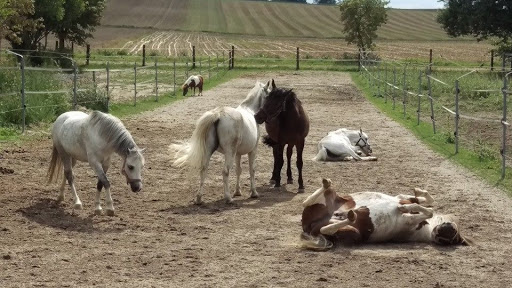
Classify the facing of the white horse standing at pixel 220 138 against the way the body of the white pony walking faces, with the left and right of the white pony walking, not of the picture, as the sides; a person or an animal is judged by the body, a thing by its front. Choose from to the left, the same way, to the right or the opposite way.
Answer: to the left

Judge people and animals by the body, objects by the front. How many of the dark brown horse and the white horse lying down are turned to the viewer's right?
1

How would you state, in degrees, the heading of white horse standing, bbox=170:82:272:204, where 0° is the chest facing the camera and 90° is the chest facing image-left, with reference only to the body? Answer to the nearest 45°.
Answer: approximately 225°

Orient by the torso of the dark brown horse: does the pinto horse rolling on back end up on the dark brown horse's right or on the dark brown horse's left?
on the dark brown horse's left

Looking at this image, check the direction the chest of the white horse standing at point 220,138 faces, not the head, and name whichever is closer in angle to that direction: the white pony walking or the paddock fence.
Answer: the paddock fence

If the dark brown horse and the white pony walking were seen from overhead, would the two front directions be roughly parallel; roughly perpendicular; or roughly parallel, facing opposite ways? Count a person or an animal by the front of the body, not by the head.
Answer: roughly perpendicular

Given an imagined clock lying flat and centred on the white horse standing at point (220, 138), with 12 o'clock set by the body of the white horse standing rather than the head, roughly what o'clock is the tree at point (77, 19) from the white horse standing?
The tree is roughly at 10 o'clock from the white horse standing.

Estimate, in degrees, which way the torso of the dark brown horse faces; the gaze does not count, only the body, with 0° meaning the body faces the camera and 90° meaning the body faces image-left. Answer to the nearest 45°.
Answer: approximately 45°

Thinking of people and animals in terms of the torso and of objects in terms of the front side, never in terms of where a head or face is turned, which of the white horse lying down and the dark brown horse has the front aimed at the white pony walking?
the dark brown horse

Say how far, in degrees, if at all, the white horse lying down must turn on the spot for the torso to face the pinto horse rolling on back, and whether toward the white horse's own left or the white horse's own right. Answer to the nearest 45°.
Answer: approximately 90° to the white horse's own right

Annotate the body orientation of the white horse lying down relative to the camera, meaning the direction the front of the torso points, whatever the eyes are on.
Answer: to the viewer's right

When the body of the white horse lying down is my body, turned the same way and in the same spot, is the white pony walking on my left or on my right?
on my right

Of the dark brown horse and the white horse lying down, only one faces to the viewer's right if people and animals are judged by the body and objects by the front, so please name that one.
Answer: the white horse lying down

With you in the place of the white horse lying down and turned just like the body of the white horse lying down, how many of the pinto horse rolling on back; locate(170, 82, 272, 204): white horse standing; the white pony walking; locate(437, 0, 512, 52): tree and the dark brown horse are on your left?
1
